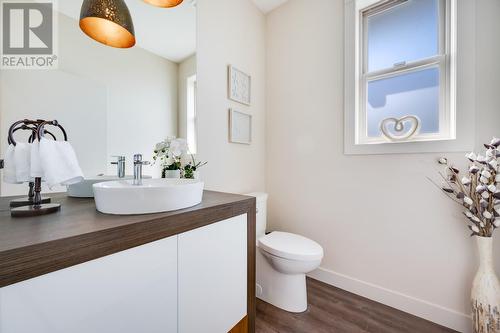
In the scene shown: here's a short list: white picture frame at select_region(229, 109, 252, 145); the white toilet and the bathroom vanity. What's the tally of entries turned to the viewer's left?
0

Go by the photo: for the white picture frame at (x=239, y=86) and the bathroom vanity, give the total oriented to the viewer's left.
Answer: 0

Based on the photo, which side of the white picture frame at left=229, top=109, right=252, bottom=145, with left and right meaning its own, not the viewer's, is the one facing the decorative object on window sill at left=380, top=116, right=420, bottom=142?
front

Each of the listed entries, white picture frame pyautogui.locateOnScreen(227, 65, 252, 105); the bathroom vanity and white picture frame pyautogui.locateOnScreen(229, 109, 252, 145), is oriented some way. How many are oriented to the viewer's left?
0

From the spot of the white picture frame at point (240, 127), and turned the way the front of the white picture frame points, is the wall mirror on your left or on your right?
on your right

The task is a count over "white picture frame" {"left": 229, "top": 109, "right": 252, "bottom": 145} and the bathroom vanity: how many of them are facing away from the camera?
0

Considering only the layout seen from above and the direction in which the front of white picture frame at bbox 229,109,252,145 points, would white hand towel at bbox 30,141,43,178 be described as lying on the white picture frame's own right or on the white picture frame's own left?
on the white picture frame's own right

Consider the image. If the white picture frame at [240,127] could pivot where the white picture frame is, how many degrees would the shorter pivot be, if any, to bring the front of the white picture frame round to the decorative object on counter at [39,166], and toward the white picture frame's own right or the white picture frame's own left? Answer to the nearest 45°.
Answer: approximately 90° to the white picture frame's own right

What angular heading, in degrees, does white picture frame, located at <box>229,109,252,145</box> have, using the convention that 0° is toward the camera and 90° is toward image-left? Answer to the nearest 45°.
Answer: approximately 315°

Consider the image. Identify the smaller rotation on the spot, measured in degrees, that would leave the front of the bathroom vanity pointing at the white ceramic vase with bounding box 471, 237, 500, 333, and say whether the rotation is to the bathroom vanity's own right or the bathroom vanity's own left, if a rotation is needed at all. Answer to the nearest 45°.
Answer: approximately 45° to the bathroom vanity's own left

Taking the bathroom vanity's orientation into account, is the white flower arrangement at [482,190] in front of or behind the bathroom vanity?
in front

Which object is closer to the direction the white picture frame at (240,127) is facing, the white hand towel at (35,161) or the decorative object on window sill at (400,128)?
the decorative object on window sill

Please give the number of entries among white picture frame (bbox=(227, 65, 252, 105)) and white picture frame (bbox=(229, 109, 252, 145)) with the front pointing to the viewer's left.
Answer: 0

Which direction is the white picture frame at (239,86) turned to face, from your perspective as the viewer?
facing the viewer and to the right of the viewer
